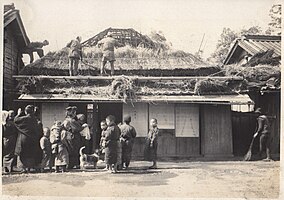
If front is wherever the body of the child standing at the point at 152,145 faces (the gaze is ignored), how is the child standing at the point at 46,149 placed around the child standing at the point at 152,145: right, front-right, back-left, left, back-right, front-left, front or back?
front-right

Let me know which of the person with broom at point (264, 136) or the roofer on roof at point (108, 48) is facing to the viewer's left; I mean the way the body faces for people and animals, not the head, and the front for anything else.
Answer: the person with broom

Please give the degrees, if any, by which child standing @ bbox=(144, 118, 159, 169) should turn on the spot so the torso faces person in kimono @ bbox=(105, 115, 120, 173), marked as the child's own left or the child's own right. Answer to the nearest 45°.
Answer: approximately 45° to the child's own right

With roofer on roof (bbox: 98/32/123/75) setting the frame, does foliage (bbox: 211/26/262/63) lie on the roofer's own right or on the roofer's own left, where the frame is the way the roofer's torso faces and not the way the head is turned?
on the roofer's own right

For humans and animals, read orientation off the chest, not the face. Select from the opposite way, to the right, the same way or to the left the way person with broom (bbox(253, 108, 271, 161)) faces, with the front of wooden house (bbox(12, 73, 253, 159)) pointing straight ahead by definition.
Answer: to the right

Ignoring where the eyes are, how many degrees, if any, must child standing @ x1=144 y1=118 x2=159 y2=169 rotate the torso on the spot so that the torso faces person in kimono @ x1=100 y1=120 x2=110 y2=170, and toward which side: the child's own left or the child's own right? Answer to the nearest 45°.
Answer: approximately 45° to the child's own right

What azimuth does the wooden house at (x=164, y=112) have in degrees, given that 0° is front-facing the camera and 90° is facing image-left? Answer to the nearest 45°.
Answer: approximately 0°

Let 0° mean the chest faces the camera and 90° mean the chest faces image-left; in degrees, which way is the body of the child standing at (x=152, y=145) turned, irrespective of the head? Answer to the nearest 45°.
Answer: approximately 45°

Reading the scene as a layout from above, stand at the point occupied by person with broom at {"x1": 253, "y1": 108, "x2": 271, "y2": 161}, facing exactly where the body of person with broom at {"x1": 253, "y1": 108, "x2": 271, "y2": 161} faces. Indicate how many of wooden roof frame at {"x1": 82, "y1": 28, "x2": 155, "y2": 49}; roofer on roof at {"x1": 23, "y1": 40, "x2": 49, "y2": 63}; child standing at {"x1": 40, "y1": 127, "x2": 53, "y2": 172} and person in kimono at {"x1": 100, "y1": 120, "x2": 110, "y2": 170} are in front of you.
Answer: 4

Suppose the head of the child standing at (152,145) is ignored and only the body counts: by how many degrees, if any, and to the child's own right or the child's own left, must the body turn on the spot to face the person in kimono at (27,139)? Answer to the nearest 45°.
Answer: approximately 45° to the child's own right

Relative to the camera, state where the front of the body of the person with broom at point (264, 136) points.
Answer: to the viewer's left

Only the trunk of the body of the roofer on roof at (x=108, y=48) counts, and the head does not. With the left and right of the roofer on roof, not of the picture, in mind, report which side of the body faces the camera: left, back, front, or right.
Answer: back

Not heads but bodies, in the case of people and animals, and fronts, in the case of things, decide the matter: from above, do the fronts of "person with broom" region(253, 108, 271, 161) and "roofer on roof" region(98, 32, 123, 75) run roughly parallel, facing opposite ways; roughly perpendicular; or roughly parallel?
roughly perpendicular
